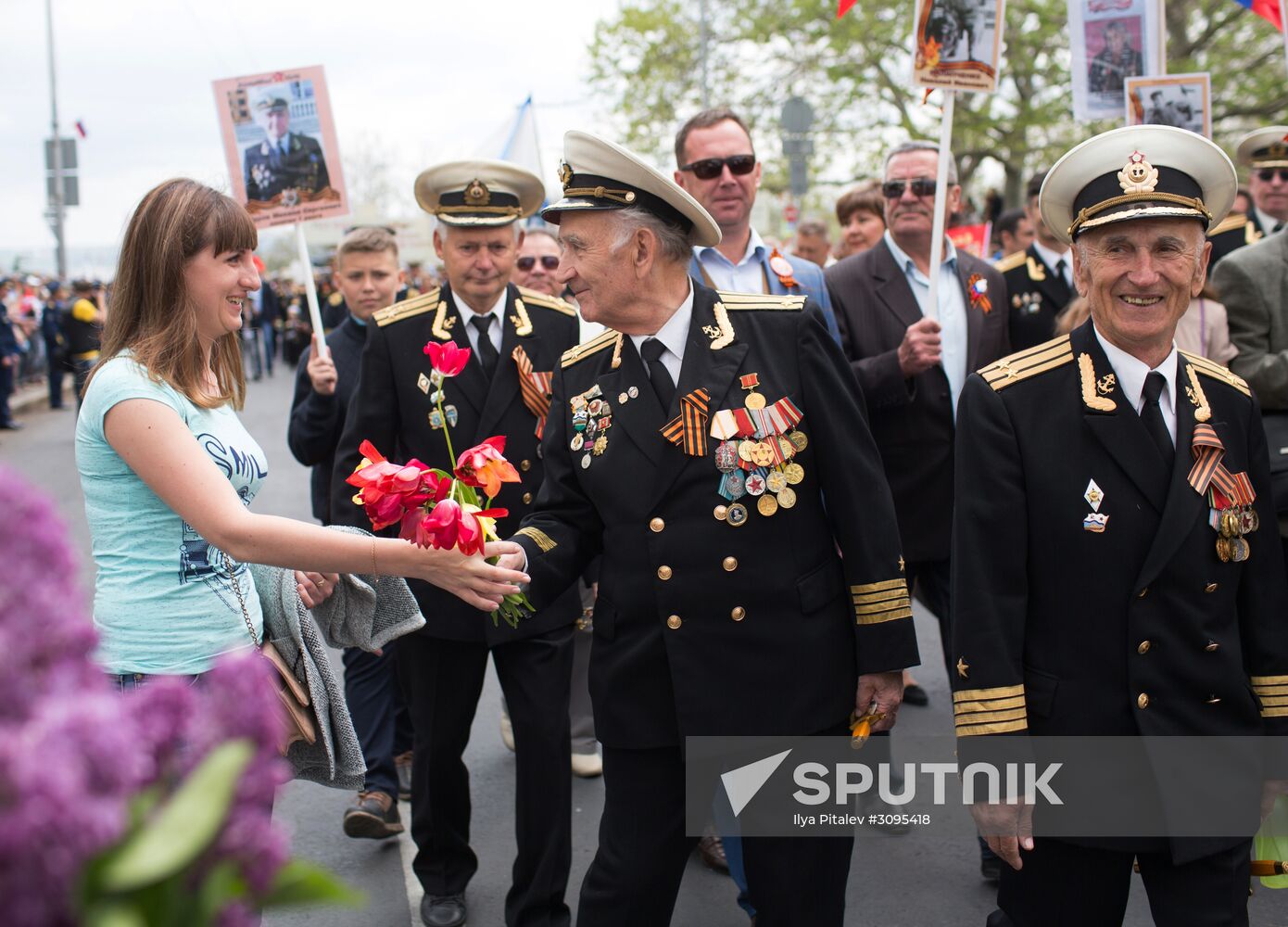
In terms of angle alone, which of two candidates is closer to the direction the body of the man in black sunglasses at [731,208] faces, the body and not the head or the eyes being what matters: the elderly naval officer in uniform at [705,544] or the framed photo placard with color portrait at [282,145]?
the elderly naval officer in uniform

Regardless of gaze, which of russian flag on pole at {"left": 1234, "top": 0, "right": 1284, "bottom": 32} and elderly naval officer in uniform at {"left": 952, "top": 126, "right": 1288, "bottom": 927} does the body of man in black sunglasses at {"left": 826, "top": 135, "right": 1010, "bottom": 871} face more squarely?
the elderly naval officer in uniform

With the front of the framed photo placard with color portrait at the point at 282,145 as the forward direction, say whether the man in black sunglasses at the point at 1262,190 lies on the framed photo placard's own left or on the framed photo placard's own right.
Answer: on the framed photo placard's own left

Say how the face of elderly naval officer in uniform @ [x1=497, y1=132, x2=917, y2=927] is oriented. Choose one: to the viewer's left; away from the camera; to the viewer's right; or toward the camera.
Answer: to the viewer's left

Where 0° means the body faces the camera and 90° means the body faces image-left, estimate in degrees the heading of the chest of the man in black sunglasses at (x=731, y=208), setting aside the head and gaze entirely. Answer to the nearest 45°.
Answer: approximately 0°

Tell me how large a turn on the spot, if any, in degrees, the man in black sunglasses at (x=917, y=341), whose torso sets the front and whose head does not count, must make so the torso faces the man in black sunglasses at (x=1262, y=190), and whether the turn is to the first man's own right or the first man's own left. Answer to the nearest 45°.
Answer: approximately 135° to the first man's own left

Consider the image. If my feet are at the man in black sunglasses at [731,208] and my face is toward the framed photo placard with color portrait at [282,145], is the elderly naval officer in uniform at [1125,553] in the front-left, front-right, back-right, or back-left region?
back-left

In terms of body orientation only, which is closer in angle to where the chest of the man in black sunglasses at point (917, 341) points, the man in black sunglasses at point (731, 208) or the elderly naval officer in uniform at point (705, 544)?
the elderly naval officer in uniform
